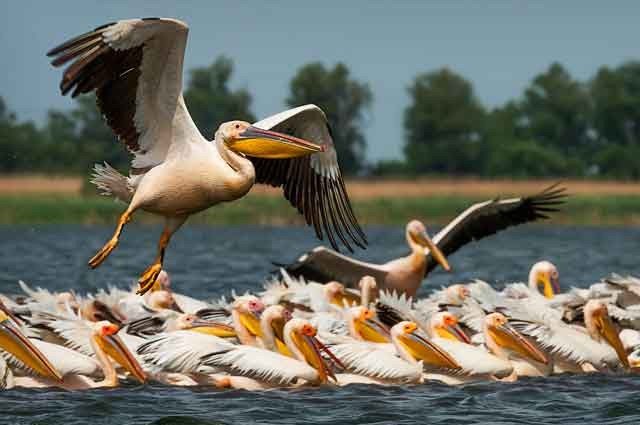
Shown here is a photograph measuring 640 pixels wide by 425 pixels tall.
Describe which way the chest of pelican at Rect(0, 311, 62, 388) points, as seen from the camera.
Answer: to the viewer's right

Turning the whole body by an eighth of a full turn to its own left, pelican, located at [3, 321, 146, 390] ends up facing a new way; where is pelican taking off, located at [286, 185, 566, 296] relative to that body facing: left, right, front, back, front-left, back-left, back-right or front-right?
front

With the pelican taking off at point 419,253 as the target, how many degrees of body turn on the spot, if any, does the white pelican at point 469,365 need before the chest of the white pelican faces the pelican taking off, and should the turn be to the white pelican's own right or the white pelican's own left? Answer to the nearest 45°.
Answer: approximately 90° to the white pelican's own left

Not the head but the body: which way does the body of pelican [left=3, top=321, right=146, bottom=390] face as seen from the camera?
to the viewer's right

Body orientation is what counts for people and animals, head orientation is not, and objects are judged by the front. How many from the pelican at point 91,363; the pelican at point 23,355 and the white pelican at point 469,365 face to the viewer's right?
3

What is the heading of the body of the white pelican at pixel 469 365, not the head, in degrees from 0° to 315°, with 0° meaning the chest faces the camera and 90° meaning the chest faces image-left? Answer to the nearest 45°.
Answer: approximately 270°

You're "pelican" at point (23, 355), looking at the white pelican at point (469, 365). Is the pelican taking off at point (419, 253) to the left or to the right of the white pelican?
left

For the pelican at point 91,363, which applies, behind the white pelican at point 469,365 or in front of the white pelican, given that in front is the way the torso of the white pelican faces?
behind

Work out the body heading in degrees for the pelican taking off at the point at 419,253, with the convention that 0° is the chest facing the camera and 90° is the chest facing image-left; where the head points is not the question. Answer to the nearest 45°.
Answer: approximately 315°

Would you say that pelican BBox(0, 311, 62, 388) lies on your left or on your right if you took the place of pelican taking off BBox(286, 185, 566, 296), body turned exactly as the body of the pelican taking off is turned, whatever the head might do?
on your right
